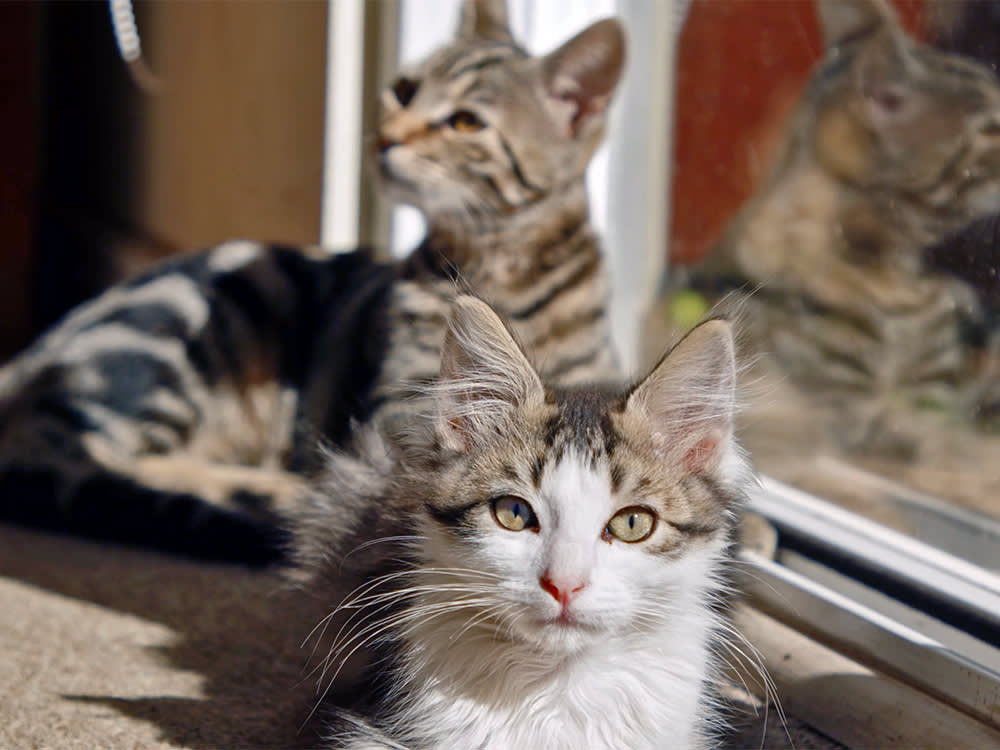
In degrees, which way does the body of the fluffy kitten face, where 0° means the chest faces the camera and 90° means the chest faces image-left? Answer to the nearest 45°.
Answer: approximately 0°

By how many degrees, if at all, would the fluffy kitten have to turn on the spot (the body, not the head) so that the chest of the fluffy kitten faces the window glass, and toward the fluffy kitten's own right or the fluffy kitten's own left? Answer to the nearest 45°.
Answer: approximately 135° to the fluffy kitten's own left

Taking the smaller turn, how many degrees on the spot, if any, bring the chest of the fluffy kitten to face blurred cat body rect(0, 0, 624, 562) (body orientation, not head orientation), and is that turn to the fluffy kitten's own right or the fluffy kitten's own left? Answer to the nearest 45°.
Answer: approximately 180°
